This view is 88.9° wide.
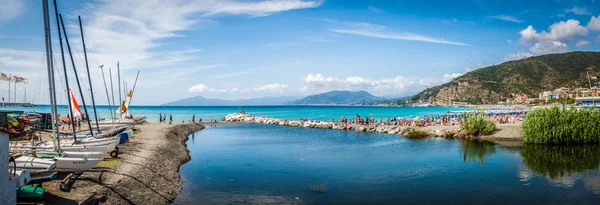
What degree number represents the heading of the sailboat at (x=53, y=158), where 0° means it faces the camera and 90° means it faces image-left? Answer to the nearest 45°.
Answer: approximately 270°

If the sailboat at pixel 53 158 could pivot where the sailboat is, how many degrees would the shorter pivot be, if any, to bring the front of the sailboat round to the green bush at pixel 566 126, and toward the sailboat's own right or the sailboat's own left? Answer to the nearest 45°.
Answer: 0° — it already faces it

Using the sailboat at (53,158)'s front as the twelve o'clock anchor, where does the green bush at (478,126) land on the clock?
The green bush is roughly at 12 o'clock from the sailboat.
